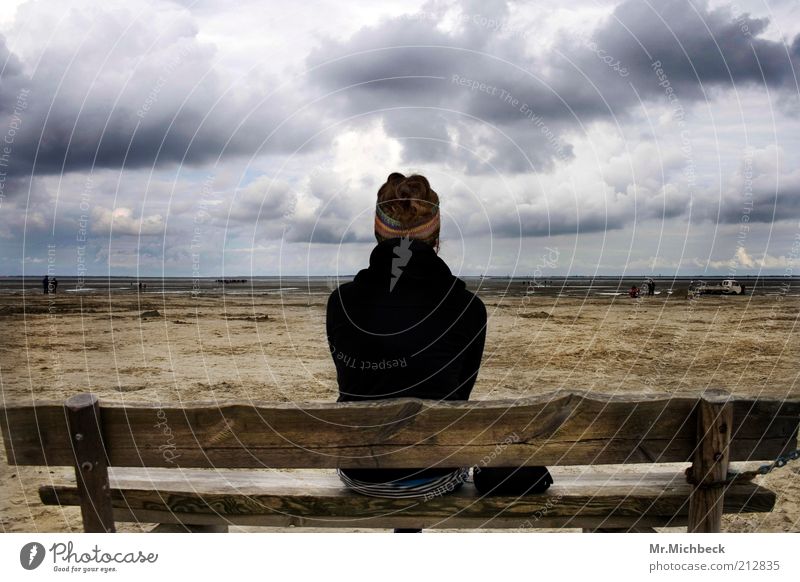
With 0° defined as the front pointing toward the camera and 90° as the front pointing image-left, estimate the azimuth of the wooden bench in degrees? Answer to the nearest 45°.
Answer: approximately 180°

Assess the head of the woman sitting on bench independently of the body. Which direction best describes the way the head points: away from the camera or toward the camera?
away from the camera

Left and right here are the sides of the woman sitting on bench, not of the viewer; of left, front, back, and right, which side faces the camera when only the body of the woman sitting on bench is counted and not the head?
back
